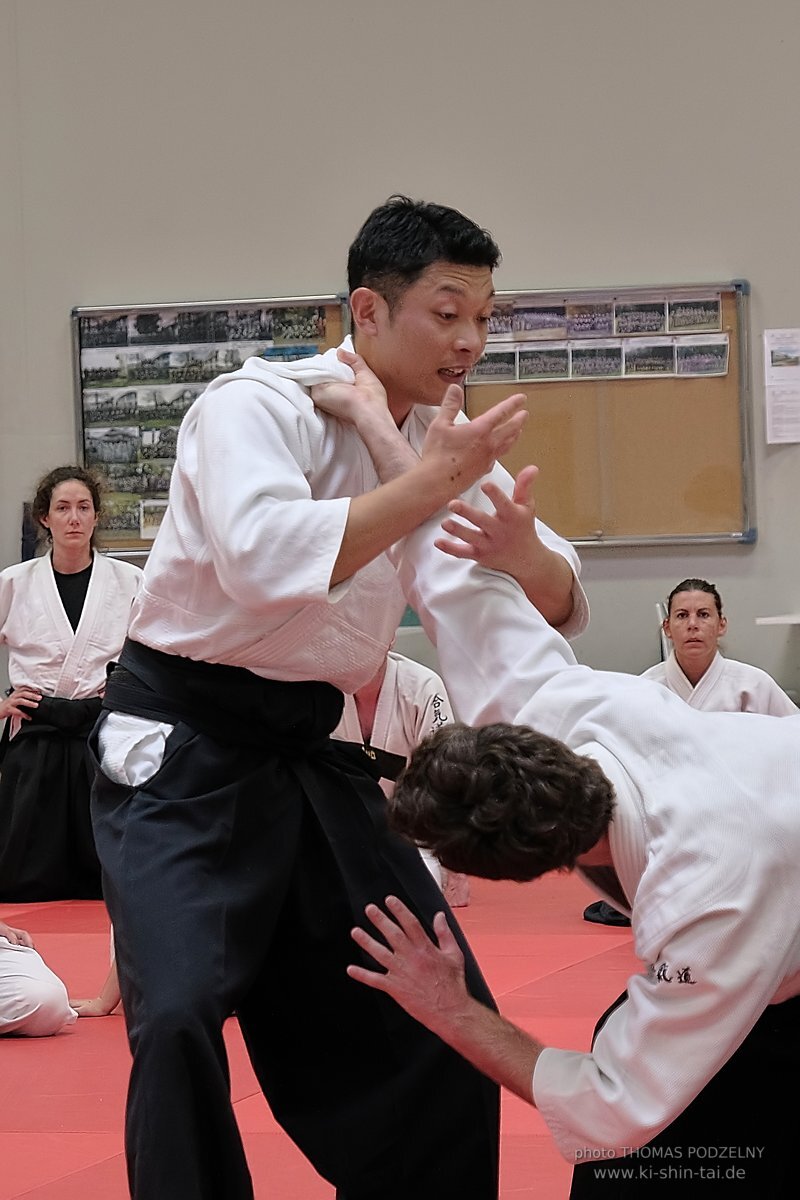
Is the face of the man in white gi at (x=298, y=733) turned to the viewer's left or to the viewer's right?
to the viewer's right

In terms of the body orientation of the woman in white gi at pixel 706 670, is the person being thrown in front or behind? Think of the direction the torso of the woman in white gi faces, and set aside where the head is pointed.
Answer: in front

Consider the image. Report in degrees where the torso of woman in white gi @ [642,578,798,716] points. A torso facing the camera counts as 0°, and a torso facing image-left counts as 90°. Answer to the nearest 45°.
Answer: approximately 0°

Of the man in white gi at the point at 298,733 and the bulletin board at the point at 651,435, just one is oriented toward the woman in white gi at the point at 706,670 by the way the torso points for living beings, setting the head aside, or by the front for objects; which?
the bulletin board

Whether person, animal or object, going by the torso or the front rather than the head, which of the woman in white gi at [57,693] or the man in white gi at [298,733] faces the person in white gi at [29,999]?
the woman in white gi at [57,693]

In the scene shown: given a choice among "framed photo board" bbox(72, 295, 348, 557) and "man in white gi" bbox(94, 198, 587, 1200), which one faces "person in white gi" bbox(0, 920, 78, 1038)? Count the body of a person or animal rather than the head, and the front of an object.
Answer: the framed photo board

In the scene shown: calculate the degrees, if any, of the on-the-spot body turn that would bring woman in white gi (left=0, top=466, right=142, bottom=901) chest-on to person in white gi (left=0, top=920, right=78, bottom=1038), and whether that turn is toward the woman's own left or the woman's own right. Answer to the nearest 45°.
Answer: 0° — they already face them
